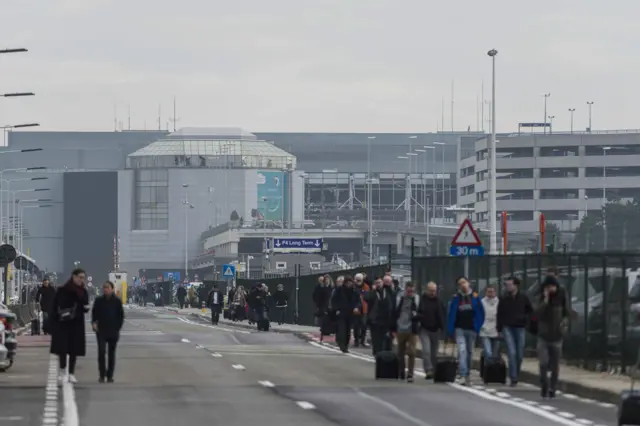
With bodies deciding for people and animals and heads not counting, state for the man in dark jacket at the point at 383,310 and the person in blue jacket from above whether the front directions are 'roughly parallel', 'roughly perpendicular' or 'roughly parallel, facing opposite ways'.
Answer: roughly parallel

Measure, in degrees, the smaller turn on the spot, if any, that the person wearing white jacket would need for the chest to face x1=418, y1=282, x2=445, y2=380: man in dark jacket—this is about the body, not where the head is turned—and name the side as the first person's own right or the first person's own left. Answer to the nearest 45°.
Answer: approximately 90° to the first person's own right

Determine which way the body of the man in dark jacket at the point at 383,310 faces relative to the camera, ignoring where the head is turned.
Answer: toward the camera

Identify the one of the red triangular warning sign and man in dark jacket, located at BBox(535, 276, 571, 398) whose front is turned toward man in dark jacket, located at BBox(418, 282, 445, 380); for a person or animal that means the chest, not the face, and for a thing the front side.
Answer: the red triangular warning sign

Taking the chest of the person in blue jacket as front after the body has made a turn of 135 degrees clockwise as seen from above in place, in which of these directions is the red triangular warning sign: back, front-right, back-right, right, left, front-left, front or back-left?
front-right

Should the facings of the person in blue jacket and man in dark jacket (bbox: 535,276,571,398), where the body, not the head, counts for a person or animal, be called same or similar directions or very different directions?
same or similar directions

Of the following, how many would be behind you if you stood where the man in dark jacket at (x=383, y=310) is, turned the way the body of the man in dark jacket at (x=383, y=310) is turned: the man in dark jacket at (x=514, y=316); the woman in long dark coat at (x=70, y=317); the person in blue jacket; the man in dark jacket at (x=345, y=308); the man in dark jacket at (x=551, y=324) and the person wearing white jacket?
1

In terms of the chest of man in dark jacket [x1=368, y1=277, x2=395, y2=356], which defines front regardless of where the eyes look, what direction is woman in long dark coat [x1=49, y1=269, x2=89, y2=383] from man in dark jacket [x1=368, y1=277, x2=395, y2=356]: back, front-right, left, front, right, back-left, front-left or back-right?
front-right

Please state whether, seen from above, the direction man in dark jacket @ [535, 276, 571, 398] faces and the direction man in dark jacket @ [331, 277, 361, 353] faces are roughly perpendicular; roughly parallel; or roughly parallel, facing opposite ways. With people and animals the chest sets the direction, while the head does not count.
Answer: roughly parallel

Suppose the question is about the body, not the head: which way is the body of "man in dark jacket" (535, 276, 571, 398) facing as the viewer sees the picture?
toward the camera

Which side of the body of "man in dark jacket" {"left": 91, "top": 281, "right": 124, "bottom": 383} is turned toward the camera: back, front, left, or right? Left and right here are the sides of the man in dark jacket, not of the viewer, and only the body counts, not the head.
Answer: front

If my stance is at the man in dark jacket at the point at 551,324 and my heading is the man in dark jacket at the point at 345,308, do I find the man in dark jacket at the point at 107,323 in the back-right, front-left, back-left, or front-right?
front-left
